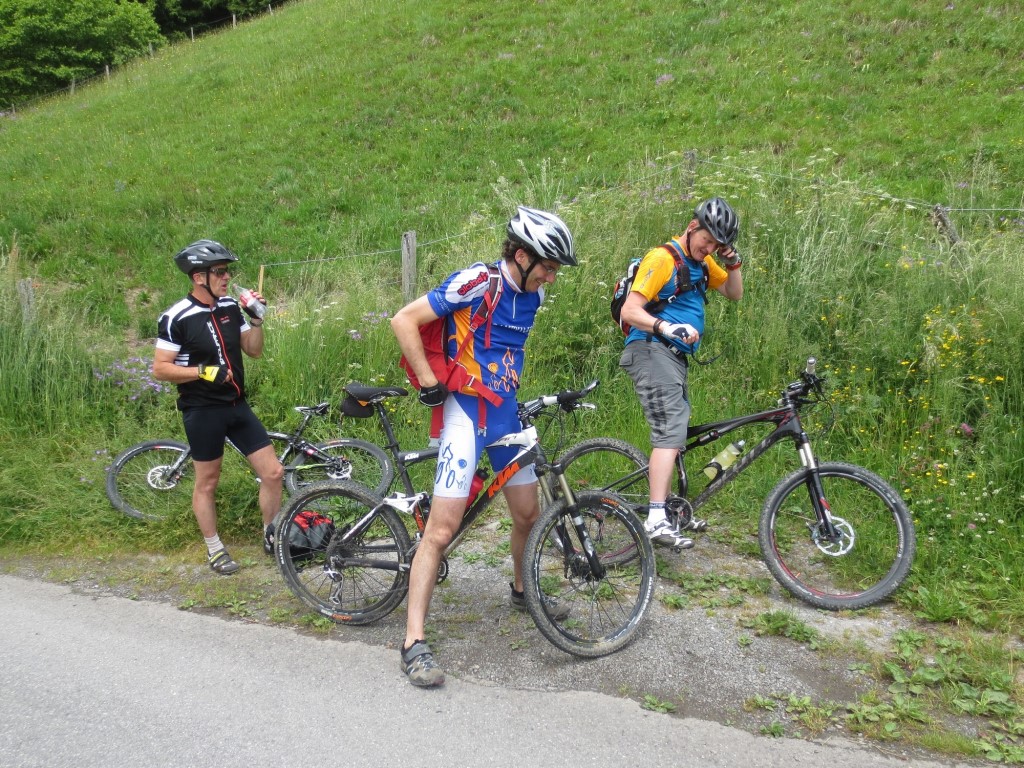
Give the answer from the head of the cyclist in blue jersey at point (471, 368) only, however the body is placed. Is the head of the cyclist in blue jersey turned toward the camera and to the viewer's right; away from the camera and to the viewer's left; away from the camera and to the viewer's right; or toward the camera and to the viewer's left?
toward the camera and to the viewer's right

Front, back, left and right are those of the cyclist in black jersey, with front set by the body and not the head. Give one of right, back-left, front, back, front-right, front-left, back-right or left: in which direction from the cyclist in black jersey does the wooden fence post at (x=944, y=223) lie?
front-left

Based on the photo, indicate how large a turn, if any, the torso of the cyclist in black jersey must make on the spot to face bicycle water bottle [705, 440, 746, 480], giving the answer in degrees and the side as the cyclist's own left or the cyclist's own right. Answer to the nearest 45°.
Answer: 0° — they already face it

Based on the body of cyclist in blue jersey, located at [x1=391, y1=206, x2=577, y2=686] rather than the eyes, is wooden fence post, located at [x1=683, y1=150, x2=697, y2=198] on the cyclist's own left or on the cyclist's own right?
on the cyclist's own left

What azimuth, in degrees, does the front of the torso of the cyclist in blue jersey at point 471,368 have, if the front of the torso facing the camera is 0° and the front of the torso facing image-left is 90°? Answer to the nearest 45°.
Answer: approximately 315°

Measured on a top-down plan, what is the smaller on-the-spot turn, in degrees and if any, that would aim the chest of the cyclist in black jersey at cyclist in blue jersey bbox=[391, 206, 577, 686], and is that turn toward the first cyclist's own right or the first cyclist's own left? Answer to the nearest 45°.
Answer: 0° — they already face them
